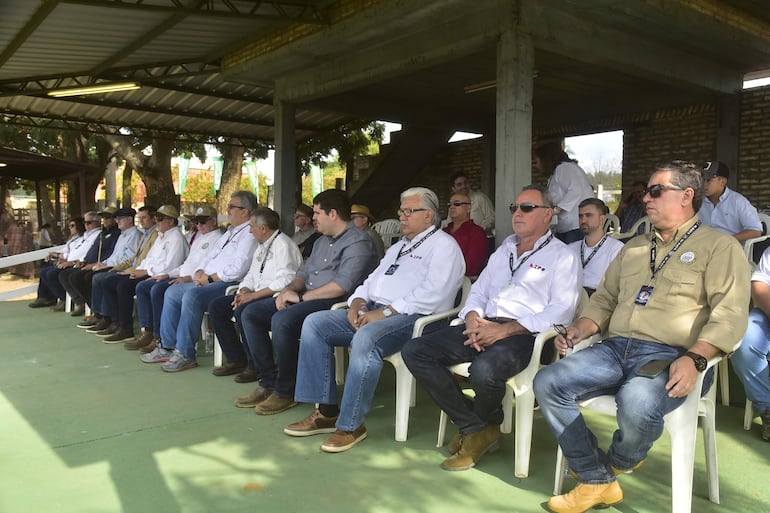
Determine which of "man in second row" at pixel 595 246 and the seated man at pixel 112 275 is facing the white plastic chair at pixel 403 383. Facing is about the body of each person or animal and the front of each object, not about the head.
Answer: the man in second row

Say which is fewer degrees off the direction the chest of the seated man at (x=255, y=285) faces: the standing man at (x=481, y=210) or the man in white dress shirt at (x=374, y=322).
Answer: the man in white dress shirt

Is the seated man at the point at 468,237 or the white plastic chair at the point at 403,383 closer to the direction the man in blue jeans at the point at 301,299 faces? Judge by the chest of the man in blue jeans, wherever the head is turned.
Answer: the white plastic chair

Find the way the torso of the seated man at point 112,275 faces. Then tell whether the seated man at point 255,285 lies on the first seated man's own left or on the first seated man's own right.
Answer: on the first seated man's own left

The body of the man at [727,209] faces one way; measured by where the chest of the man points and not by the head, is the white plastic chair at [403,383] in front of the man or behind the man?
in front

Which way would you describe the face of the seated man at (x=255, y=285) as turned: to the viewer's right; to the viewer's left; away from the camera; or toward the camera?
to the viewer's left

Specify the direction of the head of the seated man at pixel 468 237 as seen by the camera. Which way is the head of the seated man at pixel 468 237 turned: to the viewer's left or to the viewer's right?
to the viewer's left

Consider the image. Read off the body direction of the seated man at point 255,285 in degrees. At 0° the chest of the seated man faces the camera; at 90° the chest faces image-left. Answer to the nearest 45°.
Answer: approximately 45°

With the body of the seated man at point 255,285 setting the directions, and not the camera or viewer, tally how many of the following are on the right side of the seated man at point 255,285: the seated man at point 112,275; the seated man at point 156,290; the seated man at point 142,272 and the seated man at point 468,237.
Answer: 3

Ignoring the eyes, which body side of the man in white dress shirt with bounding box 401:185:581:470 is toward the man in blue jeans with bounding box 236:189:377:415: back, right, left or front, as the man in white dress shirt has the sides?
right

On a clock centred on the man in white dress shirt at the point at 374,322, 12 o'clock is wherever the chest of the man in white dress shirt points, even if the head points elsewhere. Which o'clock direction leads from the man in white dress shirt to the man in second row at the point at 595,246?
The man in second row is roughly at 7 o'clock from the man in white dress shirt.
